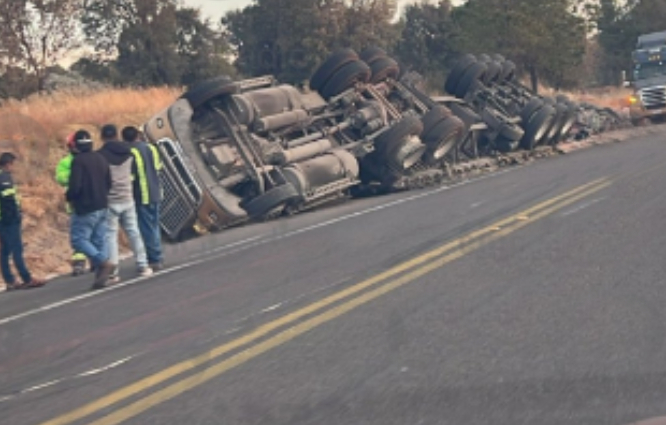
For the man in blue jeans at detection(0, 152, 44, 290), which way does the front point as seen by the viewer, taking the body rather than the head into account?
to the viewer's right

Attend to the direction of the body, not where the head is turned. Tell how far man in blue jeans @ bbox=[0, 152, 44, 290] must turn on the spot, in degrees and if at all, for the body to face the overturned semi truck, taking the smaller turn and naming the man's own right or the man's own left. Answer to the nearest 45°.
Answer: approximately 45° to the man's own left

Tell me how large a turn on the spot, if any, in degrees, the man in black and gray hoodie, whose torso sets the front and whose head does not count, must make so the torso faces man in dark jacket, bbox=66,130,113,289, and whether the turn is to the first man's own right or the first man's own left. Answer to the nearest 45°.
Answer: approximately 135° to the first man's own left

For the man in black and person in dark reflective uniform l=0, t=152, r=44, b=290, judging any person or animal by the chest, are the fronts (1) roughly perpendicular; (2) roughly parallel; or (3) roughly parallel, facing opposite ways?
roughly perpendicular

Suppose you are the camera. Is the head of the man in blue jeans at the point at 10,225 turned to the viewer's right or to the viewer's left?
to the viewer's right

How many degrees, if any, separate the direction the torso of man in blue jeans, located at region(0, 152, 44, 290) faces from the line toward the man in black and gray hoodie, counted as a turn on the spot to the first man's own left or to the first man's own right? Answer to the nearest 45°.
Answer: approximately 45° to the first man's own right

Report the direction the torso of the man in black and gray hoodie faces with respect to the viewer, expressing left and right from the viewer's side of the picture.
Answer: facing away from the viewer

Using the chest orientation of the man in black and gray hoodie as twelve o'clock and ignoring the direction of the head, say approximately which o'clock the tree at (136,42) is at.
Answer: The tree is roughly at 12 o'clock from the man in black and gray hoodie.

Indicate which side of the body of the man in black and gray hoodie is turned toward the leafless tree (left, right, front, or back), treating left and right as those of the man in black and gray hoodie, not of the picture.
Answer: front
